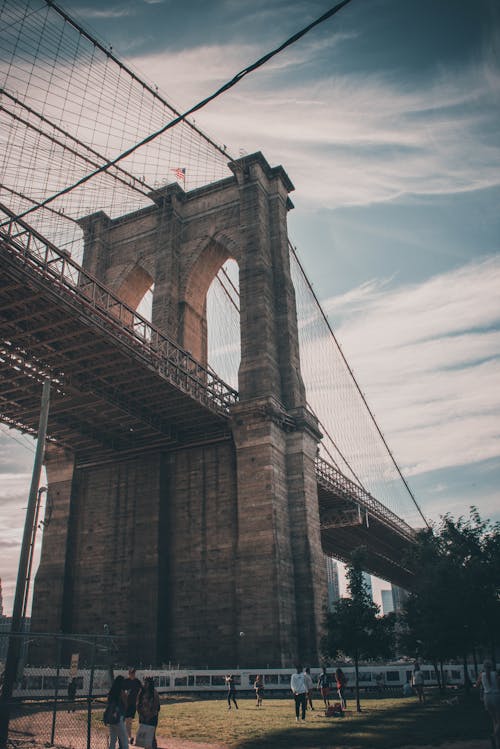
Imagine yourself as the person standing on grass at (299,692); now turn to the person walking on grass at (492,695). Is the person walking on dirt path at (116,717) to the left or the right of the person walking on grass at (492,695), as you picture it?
right

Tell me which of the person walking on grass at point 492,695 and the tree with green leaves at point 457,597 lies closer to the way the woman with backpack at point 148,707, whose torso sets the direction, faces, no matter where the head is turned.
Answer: the tree with green leaves

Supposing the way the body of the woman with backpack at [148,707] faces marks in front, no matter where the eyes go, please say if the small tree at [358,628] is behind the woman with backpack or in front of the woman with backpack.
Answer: in front

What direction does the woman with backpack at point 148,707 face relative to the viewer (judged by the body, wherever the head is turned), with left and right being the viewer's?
facing away from the viewer

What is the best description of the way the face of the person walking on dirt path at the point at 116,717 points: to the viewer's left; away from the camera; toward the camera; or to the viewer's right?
away from the camera

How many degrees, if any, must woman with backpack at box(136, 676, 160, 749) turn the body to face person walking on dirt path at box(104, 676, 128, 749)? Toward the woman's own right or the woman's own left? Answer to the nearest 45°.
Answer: approximately 135° to the woman's own left

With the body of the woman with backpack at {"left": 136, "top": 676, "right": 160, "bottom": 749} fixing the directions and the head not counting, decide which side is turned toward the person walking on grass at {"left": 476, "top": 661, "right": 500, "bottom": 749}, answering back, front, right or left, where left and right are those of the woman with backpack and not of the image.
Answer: right

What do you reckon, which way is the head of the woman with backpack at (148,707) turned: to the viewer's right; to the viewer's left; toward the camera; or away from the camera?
away from the camera

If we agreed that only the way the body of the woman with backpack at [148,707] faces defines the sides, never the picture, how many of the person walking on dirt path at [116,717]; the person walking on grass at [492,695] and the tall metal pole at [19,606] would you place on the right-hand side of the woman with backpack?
1

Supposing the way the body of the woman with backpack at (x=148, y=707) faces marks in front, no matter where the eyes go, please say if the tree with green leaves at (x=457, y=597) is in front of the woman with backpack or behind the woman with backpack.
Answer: in front
